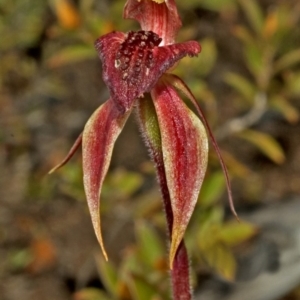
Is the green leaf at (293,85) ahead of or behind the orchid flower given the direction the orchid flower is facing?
behind

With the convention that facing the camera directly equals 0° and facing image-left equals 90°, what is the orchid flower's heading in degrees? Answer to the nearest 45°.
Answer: approximately 45°

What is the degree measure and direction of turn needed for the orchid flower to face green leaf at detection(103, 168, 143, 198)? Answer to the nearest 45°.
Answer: approximately 135° to its right

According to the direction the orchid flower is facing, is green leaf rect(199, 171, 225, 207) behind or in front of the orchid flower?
behind
